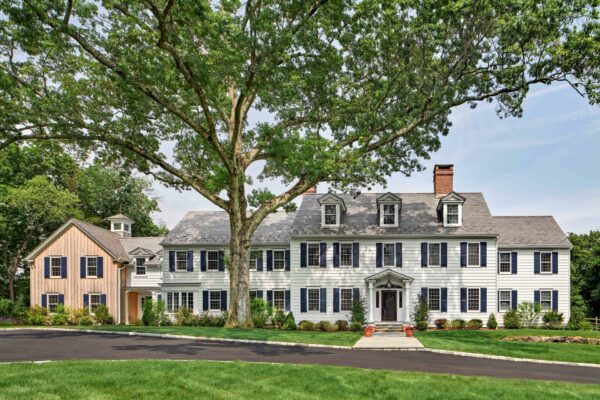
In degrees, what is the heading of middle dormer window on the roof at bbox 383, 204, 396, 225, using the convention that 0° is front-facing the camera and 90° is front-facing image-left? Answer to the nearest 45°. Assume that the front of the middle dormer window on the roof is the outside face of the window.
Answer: approximately 0°

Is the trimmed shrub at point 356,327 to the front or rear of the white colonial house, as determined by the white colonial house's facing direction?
to the front

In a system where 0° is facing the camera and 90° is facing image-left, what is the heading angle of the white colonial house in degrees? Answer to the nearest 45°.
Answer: approximately 0°

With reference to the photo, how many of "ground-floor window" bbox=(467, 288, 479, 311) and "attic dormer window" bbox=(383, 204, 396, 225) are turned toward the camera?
2

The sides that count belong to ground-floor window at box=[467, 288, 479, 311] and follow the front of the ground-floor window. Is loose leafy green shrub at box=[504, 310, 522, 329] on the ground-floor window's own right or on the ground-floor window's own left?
on the ground-floor window's own left

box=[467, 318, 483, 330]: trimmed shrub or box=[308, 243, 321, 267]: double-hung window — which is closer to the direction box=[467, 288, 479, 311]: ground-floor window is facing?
the trimmed shrub
